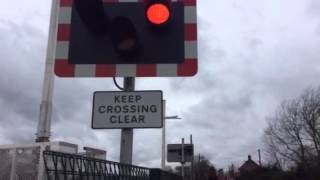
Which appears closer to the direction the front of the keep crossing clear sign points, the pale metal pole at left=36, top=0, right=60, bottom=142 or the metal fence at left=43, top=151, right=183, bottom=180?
the metal fence

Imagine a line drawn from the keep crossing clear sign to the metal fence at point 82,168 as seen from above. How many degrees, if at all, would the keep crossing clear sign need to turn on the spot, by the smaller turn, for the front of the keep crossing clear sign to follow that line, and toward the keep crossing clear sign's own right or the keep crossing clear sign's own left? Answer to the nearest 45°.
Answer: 0° — it already faces it

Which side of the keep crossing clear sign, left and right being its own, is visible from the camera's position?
front
